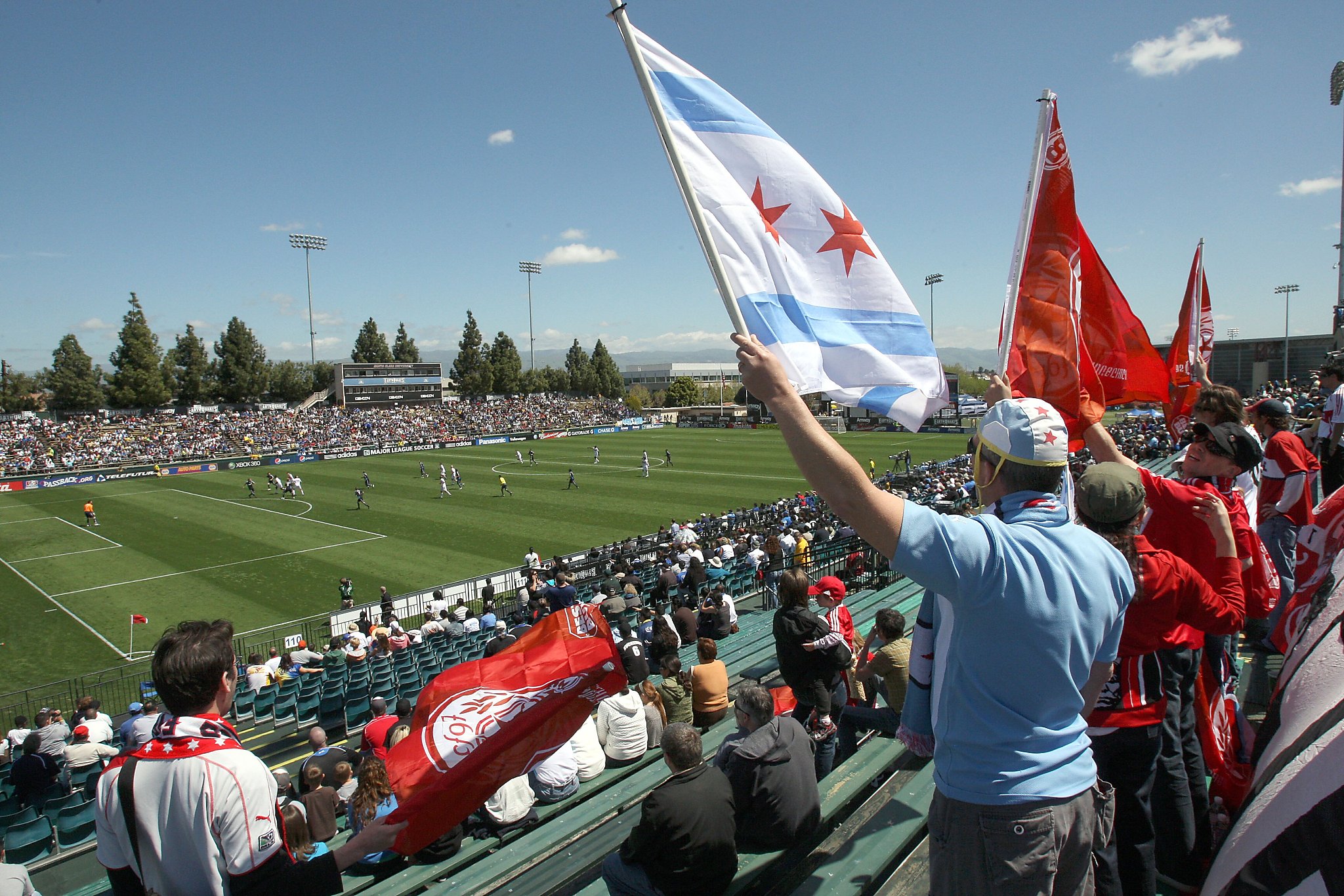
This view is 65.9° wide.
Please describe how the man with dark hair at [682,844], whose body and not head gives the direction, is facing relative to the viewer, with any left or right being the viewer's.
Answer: facing away from the viewer and to the left of the viewer

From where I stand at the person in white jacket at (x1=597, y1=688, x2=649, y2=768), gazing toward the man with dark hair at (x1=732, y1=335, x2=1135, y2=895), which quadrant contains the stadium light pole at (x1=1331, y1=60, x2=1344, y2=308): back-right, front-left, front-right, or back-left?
back-left

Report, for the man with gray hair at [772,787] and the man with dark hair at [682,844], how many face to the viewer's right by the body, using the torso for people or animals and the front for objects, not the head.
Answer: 0

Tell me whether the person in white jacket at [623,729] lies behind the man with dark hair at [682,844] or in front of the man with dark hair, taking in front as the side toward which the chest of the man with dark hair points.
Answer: in front

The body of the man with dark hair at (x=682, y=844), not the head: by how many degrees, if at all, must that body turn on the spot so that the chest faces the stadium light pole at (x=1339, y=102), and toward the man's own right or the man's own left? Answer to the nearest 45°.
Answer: approximately 90° to the man's own right

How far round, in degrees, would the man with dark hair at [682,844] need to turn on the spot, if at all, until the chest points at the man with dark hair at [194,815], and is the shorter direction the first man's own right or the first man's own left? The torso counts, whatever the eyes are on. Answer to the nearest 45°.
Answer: approximately 90° to the first man's own left

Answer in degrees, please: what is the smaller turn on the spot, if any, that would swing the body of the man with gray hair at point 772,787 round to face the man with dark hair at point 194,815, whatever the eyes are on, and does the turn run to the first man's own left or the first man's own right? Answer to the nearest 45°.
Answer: approximately 90° to the first man's own left

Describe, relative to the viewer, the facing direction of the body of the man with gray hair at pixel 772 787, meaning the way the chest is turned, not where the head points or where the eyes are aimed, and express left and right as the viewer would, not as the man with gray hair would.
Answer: facing away from the viewer and to the left of the viewer

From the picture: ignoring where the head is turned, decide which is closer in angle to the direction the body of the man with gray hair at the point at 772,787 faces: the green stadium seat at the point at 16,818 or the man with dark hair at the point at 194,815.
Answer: the green stadium seat

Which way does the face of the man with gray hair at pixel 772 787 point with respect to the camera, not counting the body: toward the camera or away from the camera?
away from the camera
